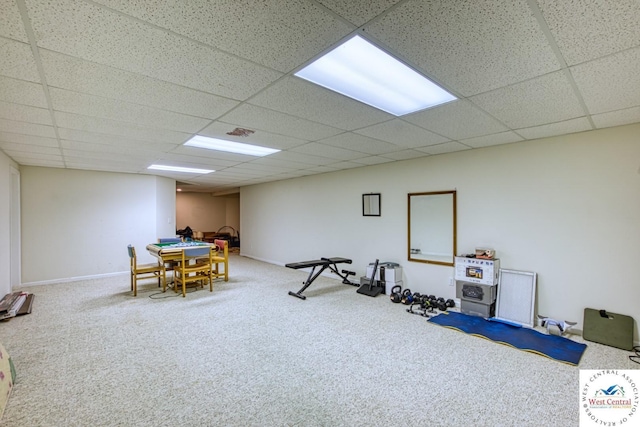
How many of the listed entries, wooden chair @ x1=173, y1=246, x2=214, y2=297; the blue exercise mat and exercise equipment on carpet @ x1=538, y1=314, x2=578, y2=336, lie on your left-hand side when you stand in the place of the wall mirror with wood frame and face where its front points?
2

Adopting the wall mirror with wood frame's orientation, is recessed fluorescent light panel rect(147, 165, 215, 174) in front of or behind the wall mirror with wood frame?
in front

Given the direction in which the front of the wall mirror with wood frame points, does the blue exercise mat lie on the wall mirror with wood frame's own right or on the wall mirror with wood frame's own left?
on the wall mirror with wood frame's own left

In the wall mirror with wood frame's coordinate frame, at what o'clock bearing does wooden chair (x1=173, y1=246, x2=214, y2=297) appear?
The wooden chair is roughly at 1 o'clock from the wall mirror with wood frame.

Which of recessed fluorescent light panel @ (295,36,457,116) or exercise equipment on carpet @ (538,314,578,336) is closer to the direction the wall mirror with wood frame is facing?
the recessed fluorescent light panel

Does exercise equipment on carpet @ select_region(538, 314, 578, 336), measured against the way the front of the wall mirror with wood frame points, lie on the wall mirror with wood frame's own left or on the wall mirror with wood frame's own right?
on the wall mirror with wood frame's own left

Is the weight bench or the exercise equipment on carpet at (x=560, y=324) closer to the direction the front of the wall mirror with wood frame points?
the weight bench

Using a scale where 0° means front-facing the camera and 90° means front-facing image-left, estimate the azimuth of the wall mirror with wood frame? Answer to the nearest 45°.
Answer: approximately 45°

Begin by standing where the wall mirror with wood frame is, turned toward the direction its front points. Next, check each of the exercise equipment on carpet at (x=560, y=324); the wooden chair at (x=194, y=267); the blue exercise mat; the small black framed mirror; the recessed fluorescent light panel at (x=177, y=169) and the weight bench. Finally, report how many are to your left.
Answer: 2

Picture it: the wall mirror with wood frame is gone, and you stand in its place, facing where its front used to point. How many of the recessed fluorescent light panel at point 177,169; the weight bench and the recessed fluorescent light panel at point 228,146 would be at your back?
0

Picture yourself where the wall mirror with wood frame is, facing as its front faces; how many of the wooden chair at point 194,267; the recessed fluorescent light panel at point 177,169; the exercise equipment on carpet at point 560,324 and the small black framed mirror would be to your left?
1

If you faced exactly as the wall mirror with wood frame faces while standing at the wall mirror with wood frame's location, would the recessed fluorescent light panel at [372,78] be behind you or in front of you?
in front

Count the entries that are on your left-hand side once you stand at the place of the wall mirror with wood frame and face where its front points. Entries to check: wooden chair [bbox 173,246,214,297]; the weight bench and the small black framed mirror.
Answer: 0

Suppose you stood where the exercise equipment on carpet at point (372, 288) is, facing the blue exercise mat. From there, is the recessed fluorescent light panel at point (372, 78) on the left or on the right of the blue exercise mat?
right
